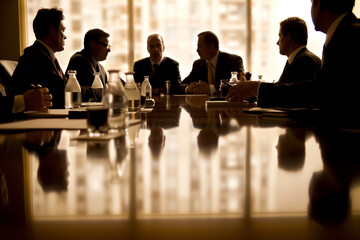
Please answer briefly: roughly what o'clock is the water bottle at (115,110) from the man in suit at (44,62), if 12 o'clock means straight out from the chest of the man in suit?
The water bottle is roughly at 3 o'clock from the man in suit.

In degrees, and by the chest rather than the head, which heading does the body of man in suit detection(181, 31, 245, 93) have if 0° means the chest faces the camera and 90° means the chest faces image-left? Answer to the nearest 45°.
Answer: approximately 45°

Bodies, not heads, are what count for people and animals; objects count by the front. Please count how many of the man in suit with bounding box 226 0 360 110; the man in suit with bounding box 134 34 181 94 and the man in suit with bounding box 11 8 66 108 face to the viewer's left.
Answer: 1

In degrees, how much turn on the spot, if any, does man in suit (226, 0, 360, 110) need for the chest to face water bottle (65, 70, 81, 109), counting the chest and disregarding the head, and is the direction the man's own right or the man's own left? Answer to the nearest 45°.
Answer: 0° — they already face it

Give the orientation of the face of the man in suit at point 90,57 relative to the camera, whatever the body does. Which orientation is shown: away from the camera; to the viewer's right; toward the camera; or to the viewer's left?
to the viewer's right

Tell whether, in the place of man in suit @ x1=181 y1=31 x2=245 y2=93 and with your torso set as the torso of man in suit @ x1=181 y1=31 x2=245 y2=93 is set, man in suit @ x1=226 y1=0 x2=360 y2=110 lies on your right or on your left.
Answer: on your left

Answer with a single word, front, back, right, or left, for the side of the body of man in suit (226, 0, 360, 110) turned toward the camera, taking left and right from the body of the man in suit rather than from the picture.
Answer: left

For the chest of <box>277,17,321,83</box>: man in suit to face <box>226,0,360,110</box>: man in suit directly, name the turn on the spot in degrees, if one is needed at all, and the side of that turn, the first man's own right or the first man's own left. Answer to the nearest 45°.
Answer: approximately 90° to the first man's own left

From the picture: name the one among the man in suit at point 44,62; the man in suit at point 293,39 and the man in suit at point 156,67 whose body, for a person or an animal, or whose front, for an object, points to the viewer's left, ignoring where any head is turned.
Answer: the man in suit at point 293,39

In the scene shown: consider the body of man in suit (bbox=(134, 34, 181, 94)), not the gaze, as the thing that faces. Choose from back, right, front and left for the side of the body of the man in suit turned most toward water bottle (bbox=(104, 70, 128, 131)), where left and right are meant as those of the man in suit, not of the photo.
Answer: front

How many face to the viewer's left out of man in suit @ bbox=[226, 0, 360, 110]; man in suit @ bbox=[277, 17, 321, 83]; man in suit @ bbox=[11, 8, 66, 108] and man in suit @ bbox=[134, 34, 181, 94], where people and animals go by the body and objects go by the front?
2

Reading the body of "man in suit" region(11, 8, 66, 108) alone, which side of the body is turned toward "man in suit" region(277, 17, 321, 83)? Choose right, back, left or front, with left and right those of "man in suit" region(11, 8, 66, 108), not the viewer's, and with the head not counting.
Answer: front

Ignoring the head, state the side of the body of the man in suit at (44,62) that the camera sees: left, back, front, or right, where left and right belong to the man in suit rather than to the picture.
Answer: right

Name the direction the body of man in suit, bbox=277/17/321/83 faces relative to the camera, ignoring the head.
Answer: to the viewer's left

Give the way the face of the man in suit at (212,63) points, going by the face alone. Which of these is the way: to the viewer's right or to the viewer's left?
to the viewer's left
